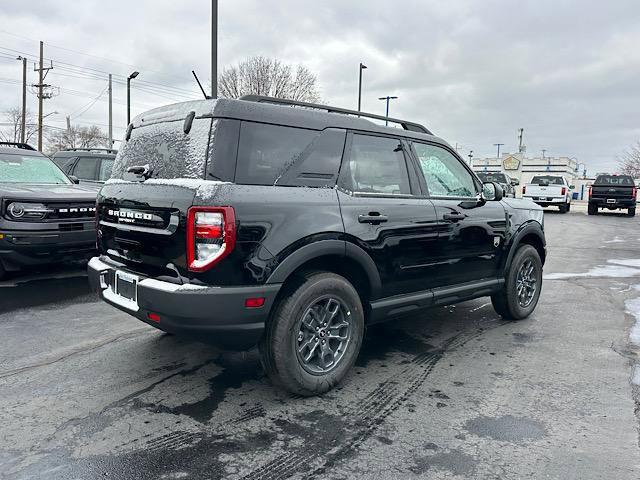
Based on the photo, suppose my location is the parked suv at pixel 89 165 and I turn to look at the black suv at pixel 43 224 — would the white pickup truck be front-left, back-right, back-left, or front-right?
back-left

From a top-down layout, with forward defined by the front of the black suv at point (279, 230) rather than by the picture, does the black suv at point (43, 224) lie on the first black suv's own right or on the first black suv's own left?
on the first black suv's own left

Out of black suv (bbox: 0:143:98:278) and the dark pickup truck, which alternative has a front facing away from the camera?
the dark pickup truck

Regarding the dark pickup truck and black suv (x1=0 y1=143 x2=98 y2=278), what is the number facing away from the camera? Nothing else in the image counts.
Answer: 1

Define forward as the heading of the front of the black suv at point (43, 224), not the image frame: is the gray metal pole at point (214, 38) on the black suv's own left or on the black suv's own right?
on the black suv's own left

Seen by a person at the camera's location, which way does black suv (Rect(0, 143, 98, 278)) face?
facing the viewer and to the right of the viewer

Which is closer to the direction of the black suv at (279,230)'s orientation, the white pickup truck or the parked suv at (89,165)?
the white pickup truck

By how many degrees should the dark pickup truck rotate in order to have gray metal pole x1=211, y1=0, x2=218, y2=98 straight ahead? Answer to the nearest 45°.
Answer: approximately 135° to its left

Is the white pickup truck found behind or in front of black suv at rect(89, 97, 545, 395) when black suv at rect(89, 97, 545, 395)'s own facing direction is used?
in front

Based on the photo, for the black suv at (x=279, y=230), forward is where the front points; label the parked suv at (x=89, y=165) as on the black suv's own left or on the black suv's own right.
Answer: on the black suv's own left

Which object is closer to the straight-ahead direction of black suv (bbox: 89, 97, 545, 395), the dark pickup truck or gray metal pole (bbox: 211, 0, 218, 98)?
the dark pickup truck

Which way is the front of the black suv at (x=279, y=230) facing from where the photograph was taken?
facing away from the viewer and to the right of the viewer

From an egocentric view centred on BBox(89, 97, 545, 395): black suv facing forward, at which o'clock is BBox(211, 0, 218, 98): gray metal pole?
The gray metal pole is roughly at 10 o'clock from the black suv.

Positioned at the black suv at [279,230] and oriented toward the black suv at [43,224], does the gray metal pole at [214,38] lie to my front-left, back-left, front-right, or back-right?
front-right

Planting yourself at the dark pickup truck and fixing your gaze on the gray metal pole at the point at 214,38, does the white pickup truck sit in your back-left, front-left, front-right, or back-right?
front-right

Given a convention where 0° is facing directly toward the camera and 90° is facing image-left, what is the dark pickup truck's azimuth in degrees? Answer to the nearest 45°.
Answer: approximately 180°
